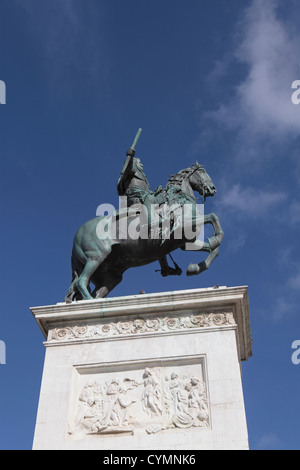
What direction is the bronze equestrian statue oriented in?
to the viewer's right
